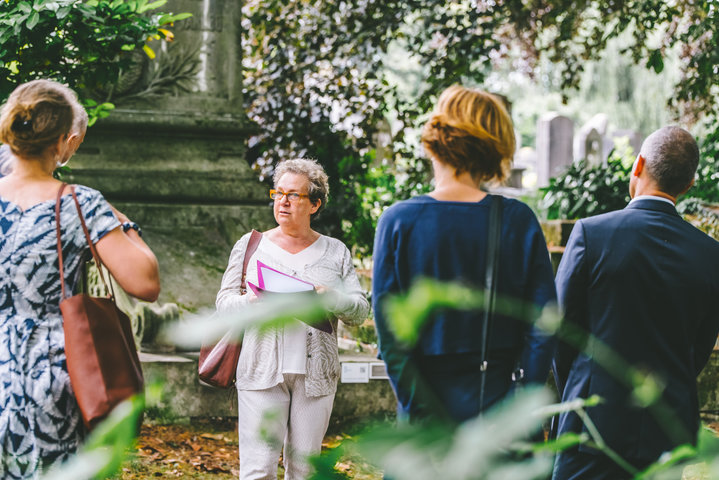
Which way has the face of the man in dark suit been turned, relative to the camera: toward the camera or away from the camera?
away from the camera

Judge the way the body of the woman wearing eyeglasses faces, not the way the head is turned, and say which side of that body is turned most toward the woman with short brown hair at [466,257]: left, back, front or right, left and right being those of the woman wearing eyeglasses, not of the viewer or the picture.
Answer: front

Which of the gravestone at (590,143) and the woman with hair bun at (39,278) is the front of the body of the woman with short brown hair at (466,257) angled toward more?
the gravestone

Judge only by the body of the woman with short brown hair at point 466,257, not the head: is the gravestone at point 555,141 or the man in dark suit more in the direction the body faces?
the gravestone

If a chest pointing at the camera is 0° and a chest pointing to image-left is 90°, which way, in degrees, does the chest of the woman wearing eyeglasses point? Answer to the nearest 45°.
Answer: approximately 0°

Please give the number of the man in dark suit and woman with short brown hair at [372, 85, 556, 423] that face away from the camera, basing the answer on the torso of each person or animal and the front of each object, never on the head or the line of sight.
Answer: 2

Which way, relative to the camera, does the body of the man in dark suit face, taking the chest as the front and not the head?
away from the camera

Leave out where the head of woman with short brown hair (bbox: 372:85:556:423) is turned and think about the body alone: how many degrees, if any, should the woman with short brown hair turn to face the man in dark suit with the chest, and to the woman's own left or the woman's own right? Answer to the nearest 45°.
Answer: approximately 45° to the woman's own right

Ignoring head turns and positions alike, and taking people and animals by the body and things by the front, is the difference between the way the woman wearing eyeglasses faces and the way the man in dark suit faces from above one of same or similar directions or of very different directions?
very different directions

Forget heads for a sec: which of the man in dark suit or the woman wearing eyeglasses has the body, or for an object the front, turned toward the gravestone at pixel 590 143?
the man in dark suit

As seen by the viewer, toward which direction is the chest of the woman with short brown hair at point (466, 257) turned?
away from the camera

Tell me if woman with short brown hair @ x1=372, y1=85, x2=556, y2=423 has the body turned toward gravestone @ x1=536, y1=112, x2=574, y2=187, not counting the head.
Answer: yes

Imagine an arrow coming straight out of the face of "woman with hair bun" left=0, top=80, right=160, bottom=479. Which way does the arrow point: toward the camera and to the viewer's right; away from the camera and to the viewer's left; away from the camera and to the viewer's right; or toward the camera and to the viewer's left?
away from the camera and to the viewer's right

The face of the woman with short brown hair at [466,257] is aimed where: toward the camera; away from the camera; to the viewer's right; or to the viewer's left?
away from the camera

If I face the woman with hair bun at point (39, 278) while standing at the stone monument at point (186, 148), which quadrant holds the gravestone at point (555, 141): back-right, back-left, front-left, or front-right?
back-left
